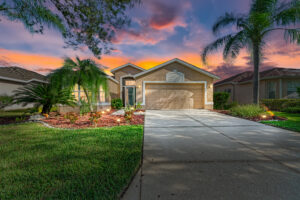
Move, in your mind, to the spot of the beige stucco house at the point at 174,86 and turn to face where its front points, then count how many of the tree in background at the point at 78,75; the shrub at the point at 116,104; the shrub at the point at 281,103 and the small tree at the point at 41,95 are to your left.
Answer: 1

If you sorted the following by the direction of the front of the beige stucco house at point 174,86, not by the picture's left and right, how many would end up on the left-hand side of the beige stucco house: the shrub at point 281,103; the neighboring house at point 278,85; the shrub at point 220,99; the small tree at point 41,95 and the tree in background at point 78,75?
3

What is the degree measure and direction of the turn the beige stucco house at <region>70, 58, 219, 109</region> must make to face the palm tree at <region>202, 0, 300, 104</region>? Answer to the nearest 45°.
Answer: approximately 45° to its left

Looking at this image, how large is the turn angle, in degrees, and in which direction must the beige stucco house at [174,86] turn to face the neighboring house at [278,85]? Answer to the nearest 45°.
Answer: approximately 90° to its left

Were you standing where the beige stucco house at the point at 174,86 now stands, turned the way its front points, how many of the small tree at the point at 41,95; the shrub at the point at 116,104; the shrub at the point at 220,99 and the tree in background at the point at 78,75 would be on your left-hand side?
1

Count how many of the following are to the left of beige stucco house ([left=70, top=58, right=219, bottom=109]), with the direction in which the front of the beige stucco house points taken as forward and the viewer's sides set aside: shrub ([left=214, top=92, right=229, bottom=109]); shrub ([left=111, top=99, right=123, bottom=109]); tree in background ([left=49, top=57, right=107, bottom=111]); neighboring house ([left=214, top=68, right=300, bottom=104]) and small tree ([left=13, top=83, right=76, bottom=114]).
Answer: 2

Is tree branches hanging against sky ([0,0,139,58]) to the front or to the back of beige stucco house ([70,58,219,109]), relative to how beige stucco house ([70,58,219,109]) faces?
to the front

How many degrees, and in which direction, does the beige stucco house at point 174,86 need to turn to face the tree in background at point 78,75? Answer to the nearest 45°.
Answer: approximately 45° to its right

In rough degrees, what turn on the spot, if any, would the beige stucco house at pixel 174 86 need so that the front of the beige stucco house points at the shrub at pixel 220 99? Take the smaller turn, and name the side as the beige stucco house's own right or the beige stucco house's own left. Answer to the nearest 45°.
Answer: approximately 90° to the beige stucco house's own left

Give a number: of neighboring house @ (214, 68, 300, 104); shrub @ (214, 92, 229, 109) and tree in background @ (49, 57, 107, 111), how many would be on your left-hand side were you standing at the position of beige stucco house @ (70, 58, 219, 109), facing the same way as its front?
2

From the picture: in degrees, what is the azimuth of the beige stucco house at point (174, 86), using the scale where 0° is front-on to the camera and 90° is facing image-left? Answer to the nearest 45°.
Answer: approximately 0°

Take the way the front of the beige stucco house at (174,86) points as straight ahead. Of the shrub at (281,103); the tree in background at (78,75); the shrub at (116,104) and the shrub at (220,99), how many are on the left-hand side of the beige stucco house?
2

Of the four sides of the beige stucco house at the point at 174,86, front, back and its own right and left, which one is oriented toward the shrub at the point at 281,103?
left
